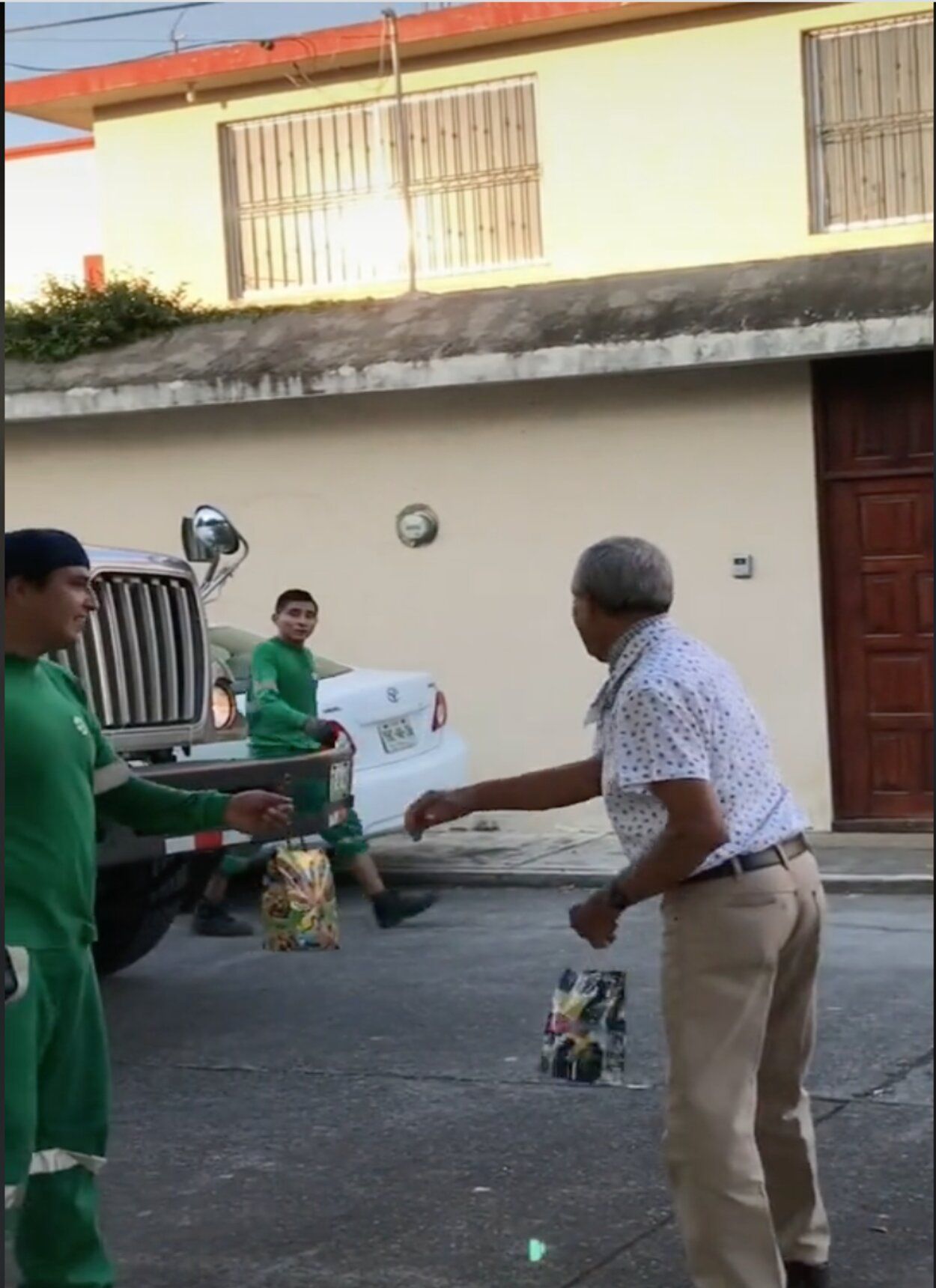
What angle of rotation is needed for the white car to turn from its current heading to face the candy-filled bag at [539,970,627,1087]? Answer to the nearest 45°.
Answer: approximately 135° to its left

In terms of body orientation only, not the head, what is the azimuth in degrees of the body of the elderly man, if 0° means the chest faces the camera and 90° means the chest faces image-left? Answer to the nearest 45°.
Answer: approximately 135°

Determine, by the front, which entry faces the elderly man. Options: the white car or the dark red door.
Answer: the dark red door

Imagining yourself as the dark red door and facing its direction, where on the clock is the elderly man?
The elderly man is roughly at 12 o'clock from the dark red door.

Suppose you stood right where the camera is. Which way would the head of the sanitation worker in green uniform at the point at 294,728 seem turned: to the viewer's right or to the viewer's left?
to the viewer's right

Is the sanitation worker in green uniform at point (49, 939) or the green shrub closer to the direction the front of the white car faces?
the green shrub

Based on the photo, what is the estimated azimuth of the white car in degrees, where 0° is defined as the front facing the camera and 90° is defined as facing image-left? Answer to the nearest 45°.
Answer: approximately 135°

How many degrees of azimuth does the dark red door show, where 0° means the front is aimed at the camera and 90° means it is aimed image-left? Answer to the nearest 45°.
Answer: approximately 0°

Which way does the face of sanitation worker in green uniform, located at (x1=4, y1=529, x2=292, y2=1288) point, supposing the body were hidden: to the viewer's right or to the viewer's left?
to the viewer's right

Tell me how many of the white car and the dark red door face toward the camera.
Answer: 1

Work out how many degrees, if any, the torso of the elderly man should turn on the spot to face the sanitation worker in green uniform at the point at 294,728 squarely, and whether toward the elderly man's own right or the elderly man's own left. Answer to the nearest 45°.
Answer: approximately 45° to the elderly man's own right
